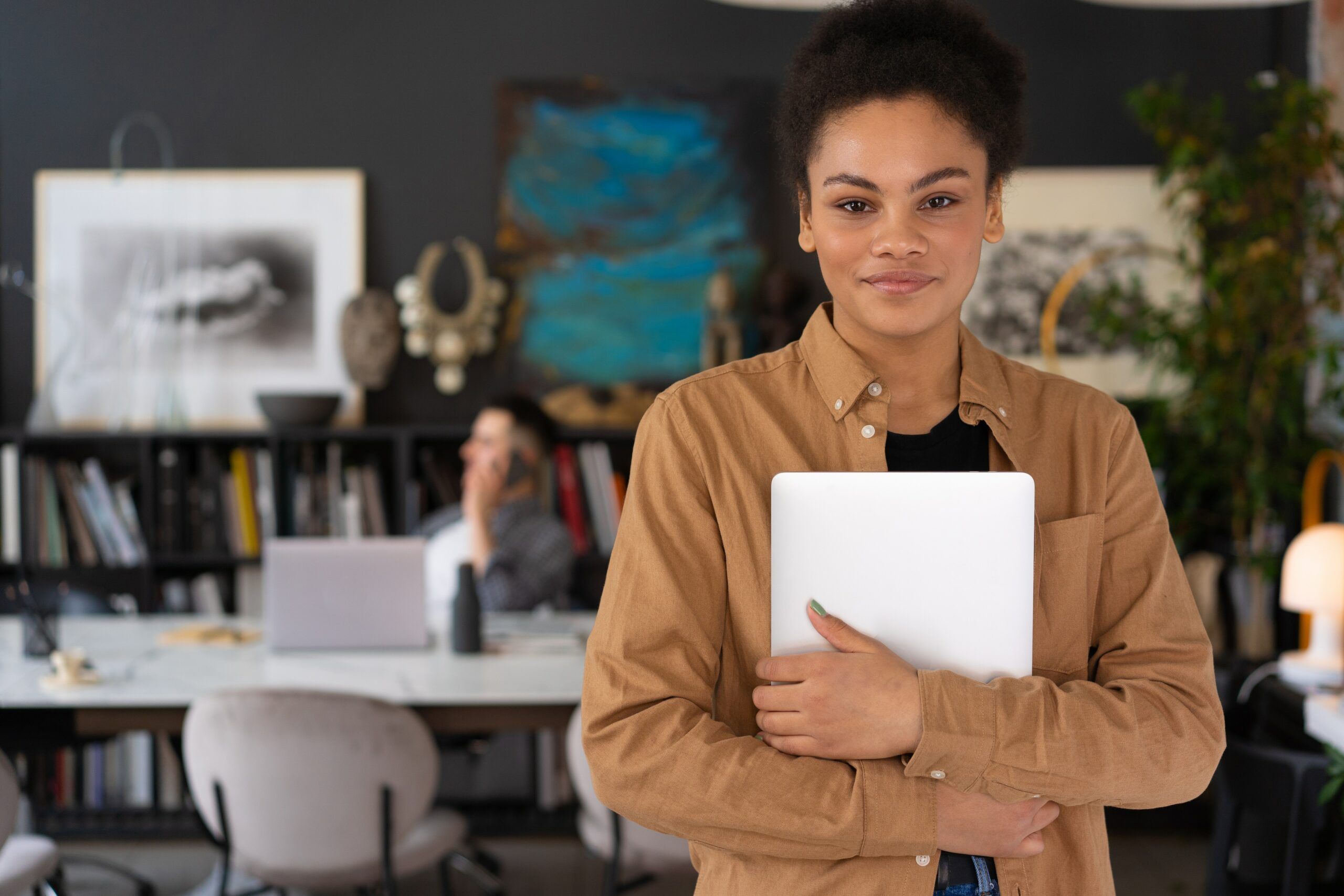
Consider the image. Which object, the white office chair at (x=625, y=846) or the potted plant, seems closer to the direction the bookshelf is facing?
the white office chair

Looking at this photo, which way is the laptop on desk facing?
away from the camera

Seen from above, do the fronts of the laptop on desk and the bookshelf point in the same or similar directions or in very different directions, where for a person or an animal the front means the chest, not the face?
very different directions

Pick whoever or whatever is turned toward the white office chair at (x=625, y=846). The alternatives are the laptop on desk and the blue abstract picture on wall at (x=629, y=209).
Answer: the blue abstract picture on wall

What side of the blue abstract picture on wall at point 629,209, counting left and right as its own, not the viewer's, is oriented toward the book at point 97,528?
right

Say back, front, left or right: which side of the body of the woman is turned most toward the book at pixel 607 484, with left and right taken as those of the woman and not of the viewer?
back

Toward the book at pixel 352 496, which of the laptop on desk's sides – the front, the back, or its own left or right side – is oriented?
front

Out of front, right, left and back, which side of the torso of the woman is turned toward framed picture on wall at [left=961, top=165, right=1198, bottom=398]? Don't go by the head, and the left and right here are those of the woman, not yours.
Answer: back

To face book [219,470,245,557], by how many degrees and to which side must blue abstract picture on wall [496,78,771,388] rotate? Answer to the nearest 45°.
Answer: approximately 90° to its right
